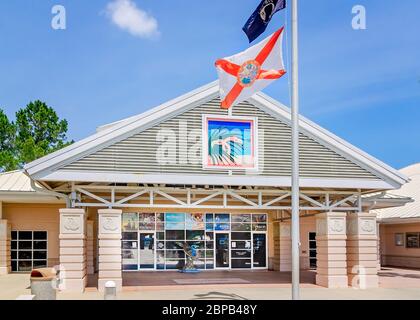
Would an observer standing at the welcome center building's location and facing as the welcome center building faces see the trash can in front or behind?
in front

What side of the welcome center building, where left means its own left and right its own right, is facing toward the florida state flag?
front

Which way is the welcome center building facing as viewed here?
toward the camera
